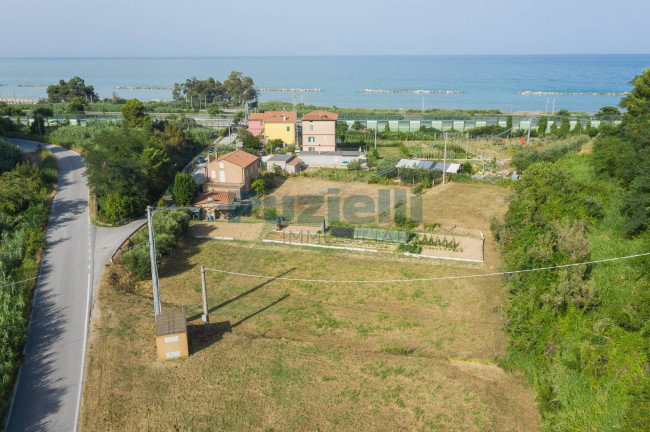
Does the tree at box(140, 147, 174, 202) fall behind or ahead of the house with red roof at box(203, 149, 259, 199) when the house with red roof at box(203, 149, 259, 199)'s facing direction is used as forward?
ahead

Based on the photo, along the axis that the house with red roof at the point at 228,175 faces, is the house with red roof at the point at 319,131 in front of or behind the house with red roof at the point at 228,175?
behind

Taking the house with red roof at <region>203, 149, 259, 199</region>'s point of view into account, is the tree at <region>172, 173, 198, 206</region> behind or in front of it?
in front

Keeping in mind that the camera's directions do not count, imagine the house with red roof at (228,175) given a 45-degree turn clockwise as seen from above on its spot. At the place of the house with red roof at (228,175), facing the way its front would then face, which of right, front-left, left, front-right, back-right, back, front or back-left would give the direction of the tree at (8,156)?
front

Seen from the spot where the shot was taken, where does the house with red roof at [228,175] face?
facing the viewer and to the left of the viewer

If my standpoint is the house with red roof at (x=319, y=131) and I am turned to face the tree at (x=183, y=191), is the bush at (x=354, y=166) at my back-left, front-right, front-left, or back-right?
front-left

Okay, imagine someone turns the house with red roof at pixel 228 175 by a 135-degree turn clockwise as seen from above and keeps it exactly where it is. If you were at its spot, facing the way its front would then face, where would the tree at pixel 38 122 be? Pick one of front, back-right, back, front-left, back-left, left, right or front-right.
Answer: front-left

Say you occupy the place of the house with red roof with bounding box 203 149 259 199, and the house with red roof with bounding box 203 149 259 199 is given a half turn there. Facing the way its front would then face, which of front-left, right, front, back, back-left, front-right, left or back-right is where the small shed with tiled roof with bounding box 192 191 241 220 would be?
back-right

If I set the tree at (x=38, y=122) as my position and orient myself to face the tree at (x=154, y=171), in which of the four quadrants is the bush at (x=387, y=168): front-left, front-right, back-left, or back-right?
front-left

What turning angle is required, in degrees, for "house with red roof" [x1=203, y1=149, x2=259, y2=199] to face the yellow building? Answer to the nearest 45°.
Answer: approximately 135° to its right

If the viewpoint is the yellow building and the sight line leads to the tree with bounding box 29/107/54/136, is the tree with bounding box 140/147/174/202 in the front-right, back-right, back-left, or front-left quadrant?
front-left

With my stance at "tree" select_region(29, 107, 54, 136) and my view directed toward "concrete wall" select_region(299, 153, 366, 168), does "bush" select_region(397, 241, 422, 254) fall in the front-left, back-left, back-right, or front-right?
front-right
